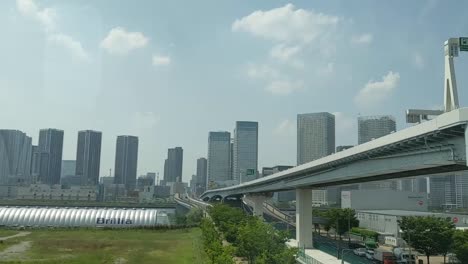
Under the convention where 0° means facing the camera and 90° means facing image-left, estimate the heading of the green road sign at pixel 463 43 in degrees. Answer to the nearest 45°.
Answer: approximately 0°
